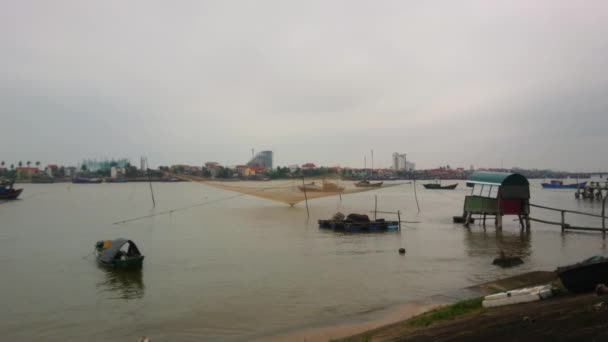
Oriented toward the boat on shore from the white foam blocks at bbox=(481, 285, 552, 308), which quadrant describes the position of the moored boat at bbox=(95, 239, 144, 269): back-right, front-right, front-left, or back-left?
back-left

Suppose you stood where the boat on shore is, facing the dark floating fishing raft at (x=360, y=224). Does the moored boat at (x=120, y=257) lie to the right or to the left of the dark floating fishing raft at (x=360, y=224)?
left
